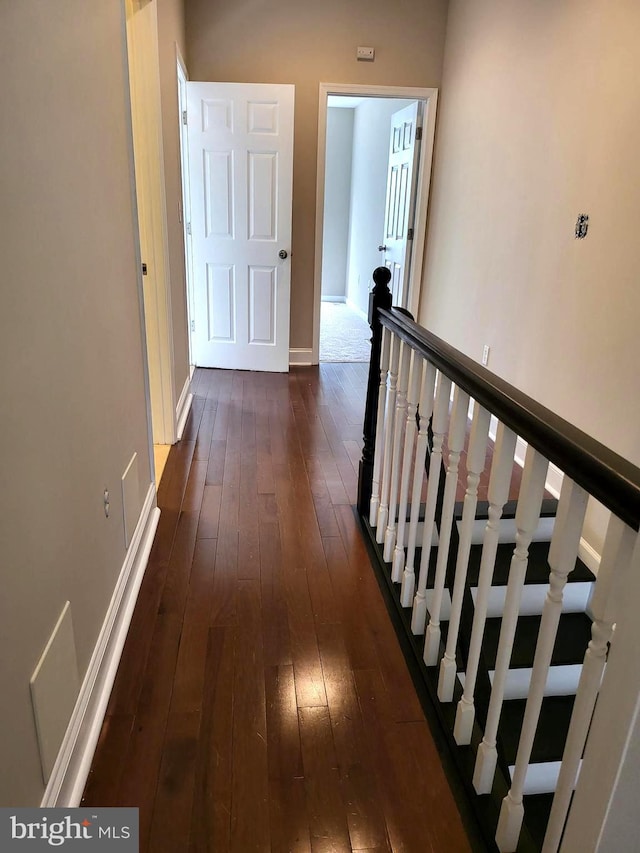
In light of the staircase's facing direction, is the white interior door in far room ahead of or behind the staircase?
behind

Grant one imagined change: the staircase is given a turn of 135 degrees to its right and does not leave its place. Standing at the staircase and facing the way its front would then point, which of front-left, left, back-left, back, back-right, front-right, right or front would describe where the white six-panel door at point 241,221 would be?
front

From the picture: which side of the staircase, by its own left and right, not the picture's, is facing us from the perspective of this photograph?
front
